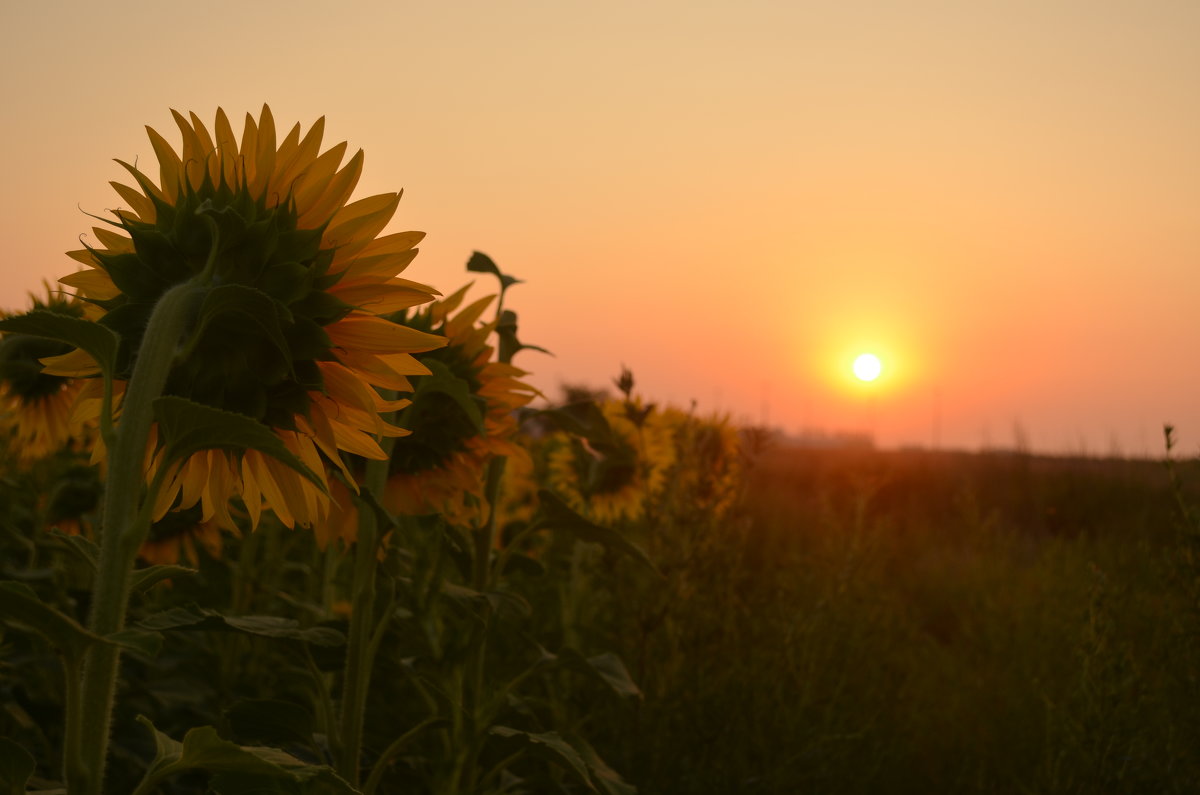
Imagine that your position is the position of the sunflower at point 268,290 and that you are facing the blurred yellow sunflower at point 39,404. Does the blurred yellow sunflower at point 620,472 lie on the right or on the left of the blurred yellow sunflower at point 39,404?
right

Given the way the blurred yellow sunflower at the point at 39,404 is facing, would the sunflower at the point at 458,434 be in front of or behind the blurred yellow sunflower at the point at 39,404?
behind

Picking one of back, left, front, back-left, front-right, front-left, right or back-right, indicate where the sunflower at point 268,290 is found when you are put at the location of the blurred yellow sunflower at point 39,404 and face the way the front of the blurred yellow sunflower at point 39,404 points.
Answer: back
